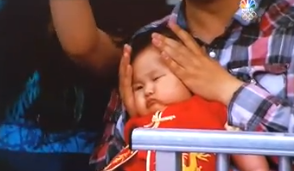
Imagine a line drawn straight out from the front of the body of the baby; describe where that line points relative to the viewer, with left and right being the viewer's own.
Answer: facing the viewer and to the left of the viewer

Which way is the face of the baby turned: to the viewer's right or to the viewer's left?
to the viewer's left
